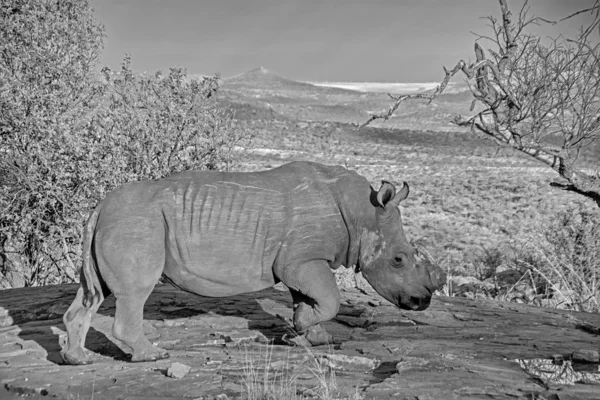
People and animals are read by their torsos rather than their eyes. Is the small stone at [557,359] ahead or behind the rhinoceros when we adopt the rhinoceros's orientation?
ahead

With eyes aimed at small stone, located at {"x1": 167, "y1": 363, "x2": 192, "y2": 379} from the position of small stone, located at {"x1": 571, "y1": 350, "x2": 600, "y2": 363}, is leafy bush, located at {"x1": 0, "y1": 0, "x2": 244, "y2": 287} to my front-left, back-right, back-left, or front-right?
front-right

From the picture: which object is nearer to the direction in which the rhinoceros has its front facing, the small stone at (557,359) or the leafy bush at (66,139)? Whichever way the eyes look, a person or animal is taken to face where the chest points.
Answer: the small stone

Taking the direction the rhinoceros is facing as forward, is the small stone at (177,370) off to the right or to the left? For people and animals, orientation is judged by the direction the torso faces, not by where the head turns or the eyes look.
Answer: on its right

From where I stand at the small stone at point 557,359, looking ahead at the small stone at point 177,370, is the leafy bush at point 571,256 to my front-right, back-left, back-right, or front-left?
back-right

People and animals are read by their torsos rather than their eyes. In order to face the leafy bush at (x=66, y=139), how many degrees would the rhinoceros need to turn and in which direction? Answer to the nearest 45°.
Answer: approximately 135° to its left

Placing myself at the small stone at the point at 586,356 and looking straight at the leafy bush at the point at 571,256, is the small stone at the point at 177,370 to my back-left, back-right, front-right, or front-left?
back-left

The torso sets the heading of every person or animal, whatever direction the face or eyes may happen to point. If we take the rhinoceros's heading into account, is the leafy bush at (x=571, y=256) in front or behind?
in front

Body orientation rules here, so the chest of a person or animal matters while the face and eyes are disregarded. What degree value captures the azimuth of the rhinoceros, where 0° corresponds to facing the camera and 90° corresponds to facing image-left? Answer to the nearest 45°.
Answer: approximately 270°
